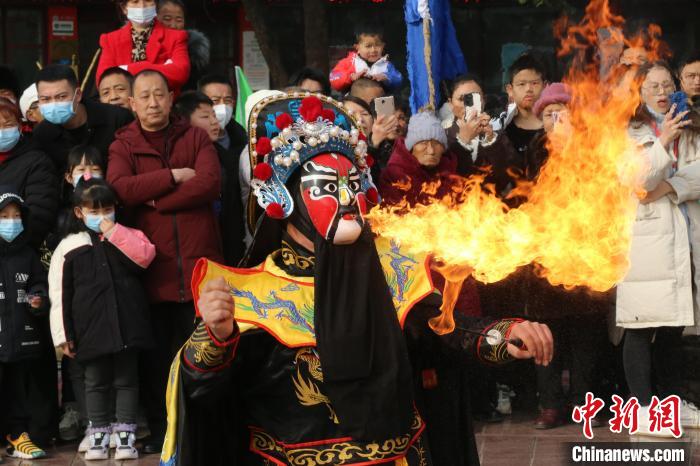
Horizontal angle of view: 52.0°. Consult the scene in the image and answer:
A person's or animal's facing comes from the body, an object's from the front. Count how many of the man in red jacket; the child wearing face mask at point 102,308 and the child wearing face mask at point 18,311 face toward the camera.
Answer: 3

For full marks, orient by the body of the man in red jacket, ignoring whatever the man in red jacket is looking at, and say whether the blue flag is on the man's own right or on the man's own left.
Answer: on the man's own left

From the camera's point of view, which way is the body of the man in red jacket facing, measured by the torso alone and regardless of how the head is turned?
toward the camera

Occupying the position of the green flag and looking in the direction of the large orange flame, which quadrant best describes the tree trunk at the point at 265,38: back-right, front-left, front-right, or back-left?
back-left

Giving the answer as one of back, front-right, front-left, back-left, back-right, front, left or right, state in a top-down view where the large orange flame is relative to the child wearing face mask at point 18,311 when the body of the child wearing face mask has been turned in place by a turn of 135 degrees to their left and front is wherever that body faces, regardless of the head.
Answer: right

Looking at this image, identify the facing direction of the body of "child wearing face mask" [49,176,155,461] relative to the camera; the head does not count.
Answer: toward the camera

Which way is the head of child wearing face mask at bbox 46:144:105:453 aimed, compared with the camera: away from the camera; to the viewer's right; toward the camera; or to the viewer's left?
toward the camera

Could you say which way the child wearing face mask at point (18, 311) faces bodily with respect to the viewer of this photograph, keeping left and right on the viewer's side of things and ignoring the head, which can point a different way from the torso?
facing the viewer
